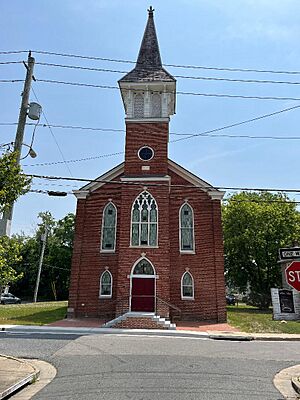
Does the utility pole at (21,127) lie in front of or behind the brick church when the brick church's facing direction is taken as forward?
in front

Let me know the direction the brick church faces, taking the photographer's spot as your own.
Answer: facing the viewer

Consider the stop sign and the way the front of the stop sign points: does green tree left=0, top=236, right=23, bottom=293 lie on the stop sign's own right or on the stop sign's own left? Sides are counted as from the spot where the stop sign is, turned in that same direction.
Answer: on the stop sign's own right

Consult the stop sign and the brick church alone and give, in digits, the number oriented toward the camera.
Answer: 2

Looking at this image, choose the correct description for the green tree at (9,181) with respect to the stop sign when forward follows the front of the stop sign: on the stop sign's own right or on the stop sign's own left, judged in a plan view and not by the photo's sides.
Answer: on the stop sign's own right

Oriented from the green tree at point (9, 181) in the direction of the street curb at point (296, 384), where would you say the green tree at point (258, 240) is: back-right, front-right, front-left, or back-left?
front-left

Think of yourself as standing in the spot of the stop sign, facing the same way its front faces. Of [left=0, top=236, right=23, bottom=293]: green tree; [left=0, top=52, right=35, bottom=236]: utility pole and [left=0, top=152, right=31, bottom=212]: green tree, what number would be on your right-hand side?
3

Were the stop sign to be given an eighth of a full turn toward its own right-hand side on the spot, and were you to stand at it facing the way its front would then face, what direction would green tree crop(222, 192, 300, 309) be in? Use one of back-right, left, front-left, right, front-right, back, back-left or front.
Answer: back-right

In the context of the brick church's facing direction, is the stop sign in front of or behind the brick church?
in front

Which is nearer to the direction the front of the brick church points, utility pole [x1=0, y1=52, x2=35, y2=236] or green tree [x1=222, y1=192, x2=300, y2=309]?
the utility pole

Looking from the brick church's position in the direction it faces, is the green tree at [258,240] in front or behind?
behind

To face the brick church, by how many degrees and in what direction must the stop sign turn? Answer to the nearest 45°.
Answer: approximately 135° to its right

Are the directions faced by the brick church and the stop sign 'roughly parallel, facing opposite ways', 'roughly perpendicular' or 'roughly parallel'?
roughly parallel

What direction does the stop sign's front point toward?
toward the camera
